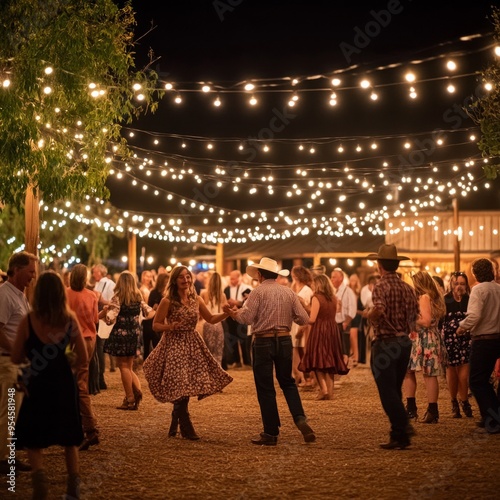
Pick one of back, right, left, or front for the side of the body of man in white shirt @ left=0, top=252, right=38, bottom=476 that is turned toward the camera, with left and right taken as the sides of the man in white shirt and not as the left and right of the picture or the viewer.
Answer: right

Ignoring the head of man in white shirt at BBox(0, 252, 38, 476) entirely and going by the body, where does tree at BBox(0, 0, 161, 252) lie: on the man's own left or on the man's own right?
on the man's own left

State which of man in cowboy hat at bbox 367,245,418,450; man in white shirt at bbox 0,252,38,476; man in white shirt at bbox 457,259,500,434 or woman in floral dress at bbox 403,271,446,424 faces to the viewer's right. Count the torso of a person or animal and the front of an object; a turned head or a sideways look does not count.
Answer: man in white shirt at bbox 0,252,38,476

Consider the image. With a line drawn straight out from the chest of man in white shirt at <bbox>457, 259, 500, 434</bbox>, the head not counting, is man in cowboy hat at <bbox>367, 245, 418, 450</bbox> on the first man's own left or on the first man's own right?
on the first man's own left
